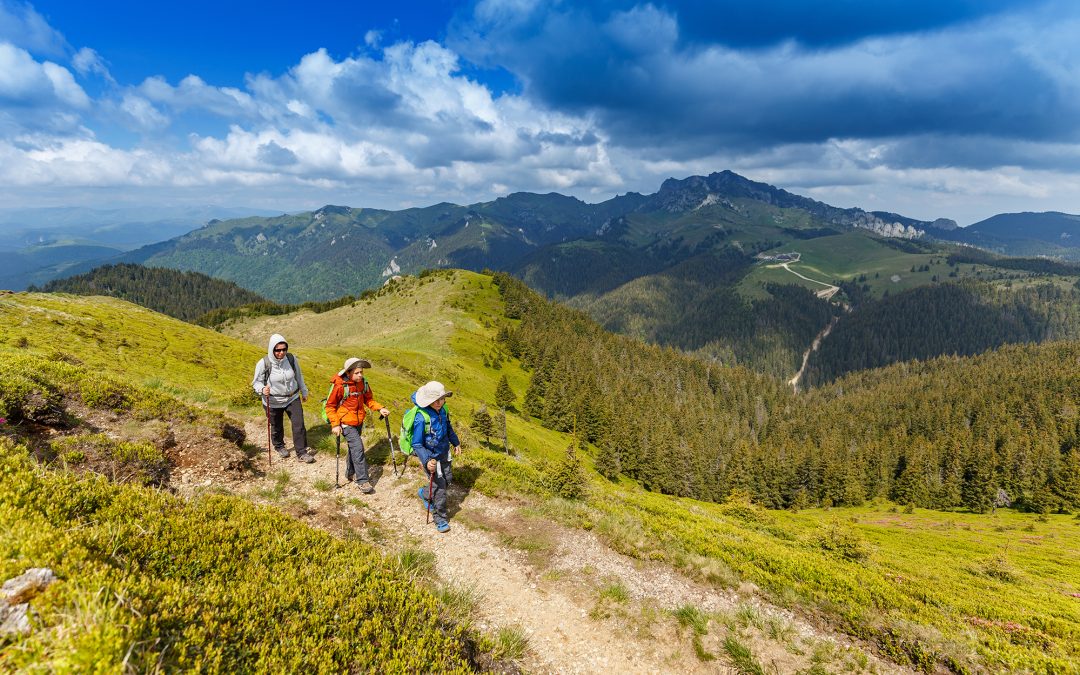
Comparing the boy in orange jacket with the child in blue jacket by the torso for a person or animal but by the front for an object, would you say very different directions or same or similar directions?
same or similar directions

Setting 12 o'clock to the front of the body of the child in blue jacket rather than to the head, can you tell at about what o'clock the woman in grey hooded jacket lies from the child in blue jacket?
The woman in grey hooded jacket is roughly at 6 o'clock from the child in blue jacket.

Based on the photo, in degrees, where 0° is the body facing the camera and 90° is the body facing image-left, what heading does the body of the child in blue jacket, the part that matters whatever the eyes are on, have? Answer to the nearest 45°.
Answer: approximately 315°

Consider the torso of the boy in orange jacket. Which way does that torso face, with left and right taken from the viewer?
facing the viewer and to the right of the viewer

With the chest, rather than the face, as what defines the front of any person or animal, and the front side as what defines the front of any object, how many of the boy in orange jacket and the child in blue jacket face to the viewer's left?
0

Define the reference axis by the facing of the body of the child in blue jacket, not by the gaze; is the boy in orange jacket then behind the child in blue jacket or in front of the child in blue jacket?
behind

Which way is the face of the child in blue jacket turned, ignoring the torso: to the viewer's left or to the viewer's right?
to the viewer's right

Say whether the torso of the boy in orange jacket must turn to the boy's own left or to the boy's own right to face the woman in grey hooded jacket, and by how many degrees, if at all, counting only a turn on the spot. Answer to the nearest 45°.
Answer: approximately 180°

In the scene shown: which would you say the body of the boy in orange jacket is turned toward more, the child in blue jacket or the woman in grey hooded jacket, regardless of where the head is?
the child in blue jacket

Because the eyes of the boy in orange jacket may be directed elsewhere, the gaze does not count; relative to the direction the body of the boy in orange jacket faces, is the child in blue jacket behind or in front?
in front
